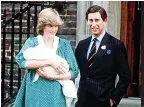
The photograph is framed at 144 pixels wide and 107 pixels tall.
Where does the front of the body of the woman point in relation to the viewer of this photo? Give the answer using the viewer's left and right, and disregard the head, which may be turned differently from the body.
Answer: facing the viewer

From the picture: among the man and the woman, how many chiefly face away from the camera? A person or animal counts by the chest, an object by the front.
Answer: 0

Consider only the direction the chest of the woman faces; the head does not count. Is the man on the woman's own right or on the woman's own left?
on the woman's own left

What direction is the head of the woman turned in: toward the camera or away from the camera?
toward the camera

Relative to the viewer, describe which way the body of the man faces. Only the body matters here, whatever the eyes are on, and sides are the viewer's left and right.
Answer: facing the viewer and to the left of the viewer

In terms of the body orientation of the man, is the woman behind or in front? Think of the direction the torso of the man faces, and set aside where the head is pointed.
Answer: in front
